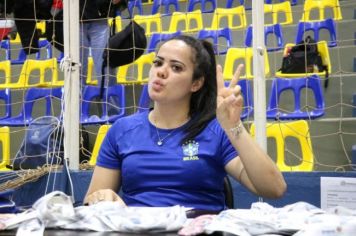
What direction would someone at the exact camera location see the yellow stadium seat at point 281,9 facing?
facing the viewer

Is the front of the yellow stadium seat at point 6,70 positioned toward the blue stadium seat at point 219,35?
no

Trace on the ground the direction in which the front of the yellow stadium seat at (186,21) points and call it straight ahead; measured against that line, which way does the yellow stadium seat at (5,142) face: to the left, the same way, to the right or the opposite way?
the same way

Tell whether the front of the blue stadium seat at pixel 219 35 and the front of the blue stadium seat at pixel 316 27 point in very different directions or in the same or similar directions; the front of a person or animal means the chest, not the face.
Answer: same or similar directions

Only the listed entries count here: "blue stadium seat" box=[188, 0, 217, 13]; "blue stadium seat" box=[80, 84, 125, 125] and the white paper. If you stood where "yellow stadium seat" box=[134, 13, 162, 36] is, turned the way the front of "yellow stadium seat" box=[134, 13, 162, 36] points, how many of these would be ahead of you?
2

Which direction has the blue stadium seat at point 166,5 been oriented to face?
toward the camera

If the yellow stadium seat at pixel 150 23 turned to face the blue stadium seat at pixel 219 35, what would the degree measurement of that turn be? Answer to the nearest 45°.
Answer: approximately 45° to its left

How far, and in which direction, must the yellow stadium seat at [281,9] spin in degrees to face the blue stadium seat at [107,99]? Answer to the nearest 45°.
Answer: approximately 45° to its right

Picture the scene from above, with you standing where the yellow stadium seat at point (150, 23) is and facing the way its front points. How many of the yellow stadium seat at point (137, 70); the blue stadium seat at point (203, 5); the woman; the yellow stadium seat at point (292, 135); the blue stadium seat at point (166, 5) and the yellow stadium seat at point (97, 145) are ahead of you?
4

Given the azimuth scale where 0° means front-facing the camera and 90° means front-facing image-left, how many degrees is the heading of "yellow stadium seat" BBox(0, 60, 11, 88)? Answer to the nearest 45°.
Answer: approximately 0°

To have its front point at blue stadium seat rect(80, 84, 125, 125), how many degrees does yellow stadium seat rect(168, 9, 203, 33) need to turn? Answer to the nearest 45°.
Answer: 0° — it already faces it

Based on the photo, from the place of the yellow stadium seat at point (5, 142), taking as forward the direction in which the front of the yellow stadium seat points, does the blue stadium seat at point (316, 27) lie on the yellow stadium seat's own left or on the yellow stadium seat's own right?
on the yellow stadium seat's own left

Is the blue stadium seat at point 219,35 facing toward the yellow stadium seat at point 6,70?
no

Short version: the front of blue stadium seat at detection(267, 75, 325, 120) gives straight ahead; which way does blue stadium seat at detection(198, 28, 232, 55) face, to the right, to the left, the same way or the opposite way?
the same way

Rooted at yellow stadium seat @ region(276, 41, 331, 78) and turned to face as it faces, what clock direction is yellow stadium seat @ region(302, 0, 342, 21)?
yellow stadium seat @ region(302, 0, 342, 21) is roughly at 6 o'clock from yellow stadium seat @ region(276, 41, 331, 78).

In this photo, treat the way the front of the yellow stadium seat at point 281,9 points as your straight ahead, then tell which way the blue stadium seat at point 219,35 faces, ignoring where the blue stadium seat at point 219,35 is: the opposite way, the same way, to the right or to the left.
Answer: the same way

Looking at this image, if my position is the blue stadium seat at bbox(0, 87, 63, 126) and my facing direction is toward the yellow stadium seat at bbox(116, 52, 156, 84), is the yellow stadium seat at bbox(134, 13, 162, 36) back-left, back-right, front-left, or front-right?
front-left
